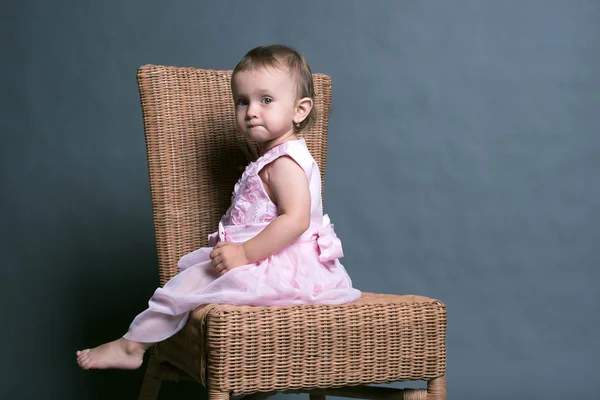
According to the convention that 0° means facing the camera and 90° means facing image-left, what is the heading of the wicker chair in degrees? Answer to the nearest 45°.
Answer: approximately 315°
